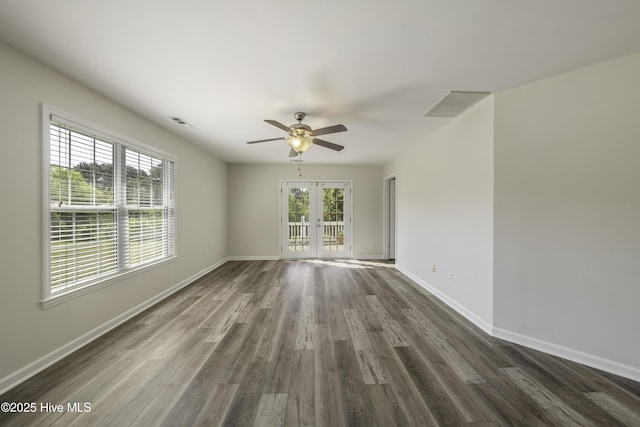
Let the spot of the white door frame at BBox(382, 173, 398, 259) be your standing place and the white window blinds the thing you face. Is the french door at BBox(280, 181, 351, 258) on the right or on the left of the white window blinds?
right

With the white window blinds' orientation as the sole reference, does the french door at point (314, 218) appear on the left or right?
on its left

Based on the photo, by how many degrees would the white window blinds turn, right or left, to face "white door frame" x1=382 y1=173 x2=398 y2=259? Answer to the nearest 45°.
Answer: approximately 45° to its left

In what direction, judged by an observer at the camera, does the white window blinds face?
facing the viewer and to the right of the viewer
